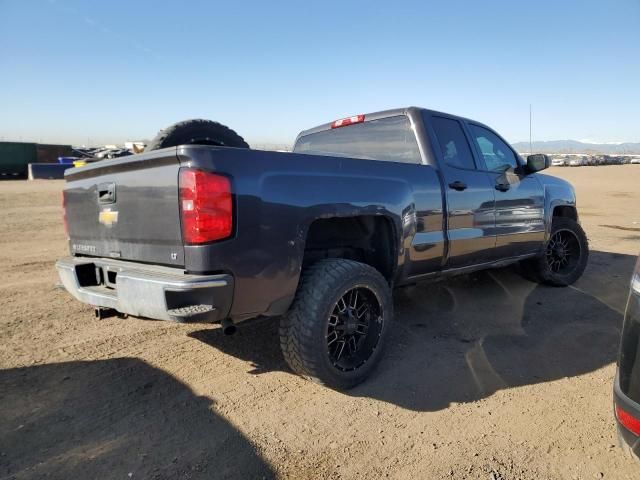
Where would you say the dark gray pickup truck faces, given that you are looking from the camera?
facing away from the viewer and to the right of the viewer

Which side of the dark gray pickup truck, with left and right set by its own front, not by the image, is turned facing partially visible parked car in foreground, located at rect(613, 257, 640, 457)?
right
